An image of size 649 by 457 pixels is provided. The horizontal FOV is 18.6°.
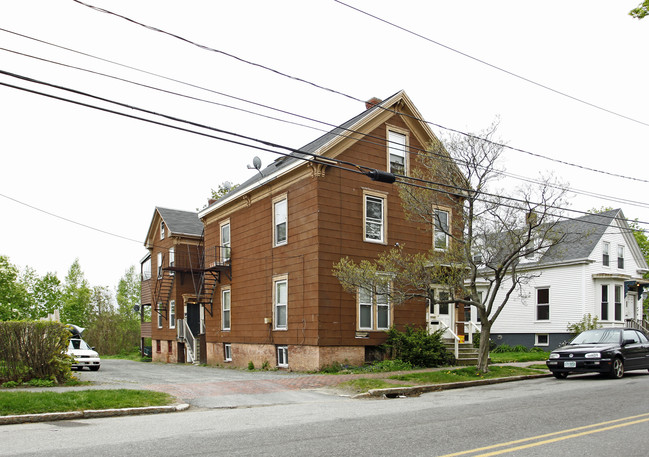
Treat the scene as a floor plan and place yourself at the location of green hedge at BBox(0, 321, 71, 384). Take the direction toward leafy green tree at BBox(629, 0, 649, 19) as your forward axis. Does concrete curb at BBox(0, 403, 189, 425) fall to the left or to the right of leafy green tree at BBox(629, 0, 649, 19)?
right

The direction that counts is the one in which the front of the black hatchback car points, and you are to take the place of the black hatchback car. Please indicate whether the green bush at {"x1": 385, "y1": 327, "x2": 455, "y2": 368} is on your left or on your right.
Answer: on your right

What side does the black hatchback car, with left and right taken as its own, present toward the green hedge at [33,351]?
front

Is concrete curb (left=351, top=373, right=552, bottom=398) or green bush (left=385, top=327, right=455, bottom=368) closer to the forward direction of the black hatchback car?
the concrete curb

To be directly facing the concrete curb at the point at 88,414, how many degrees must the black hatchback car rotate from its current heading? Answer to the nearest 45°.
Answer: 0° — it already faces it

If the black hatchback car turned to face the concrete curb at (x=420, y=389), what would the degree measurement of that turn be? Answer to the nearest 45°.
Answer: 0° — it already faces it

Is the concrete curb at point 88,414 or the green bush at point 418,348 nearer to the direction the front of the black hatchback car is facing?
the concrete curb

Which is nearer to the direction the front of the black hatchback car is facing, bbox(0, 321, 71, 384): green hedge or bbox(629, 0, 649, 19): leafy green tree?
the green hedge

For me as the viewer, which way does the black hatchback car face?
facing the viewer and to the left of the viewer
